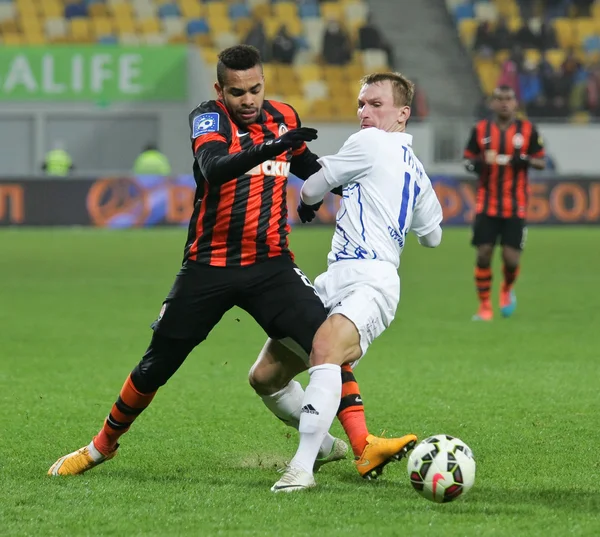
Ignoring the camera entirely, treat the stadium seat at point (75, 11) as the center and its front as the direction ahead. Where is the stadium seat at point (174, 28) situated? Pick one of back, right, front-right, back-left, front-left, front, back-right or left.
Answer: left

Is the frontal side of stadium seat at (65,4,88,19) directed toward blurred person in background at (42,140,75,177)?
yes

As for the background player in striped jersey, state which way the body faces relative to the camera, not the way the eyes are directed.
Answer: toward the camera

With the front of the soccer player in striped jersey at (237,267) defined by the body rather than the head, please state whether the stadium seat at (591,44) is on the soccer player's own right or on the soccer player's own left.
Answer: on the soccer player's own left

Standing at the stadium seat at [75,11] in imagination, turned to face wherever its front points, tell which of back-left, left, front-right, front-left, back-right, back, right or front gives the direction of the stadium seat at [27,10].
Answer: right

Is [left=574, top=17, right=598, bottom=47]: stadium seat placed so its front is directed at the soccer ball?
yes

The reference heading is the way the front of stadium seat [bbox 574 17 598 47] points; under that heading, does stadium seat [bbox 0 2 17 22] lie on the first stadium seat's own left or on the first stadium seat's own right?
on the first stadium seat's own right

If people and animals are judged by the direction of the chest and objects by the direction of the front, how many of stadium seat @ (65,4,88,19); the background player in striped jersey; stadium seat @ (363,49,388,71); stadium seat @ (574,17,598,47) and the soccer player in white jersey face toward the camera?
4

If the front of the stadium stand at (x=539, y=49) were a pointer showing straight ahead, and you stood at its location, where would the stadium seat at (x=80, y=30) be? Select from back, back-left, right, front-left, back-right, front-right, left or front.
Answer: right

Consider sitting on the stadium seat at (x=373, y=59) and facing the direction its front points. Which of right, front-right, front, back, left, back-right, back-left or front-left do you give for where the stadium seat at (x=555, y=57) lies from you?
left

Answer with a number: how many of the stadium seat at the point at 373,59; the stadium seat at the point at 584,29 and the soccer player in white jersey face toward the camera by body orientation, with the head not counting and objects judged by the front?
2

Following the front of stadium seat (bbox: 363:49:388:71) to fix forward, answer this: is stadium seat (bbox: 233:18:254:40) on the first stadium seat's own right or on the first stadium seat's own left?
on the first stadium seat's own right

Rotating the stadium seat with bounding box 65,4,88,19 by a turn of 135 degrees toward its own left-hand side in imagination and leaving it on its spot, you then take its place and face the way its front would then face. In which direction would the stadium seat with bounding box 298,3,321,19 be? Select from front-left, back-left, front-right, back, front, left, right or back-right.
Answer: front-right

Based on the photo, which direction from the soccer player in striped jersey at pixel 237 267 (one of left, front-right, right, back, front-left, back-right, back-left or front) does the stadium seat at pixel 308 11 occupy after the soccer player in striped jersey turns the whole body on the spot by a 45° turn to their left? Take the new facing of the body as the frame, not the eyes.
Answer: left

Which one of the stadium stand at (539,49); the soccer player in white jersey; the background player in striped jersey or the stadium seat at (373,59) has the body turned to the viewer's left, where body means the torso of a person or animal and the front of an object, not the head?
the soccer player in white jersey

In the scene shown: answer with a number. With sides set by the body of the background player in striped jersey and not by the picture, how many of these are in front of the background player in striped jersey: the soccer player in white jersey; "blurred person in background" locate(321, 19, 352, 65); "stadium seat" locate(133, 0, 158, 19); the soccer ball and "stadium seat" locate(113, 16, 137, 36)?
2

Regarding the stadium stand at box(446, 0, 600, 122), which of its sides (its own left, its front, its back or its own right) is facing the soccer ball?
front

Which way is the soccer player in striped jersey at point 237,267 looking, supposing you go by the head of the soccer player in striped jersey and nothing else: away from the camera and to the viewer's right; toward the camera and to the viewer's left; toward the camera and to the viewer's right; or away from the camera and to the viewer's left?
toward the camera and to the viewer's right
